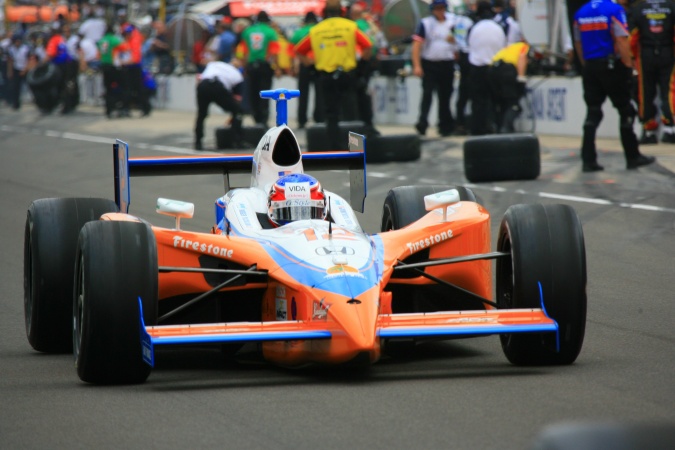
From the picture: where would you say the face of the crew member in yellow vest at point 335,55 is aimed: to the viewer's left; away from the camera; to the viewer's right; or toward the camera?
away from the camera

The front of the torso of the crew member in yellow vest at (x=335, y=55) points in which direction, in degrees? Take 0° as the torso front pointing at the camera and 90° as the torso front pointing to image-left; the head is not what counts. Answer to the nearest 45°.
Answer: approximately 180°

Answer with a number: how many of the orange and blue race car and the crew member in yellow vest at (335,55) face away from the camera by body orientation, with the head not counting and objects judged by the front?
1

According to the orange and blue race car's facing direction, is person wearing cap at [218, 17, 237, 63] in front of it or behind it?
behind

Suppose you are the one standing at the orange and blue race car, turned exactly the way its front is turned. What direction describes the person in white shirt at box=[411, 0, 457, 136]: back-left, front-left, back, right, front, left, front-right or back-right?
back

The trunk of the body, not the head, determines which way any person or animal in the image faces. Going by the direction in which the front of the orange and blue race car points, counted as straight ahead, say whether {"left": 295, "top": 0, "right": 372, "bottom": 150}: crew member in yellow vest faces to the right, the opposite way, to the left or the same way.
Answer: the opposite way

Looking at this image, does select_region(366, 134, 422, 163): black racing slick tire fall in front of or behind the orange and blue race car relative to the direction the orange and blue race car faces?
behind

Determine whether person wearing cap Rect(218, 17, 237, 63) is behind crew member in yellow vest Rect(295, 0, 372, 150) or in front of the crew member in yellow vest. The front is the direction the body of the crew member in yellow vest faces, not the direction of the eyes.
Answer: in front

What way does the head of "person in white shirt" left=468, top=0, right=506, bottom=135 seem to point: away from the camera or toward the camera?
away from the camera

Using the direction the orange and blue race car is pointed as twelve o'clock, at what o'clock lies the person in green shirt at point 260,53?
The person in green shirt is roughly at 6 o'clock from the orange and blue race car.

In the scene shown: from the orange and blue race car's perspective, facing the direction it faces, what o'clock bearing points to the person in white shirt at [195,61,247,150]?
The person in white shirt is roughly at 6 o'clock from the orange and blue race car.

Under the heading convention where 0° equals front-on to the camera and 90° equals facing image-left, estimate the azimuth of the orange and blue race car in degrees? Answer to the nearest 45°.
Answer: approximately 0°

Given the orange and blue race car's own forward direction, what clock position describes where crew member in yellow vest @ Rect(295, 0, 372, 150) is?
The crew member in yellow vest is roughly at 6 o'clock from the orange and blue race car.
